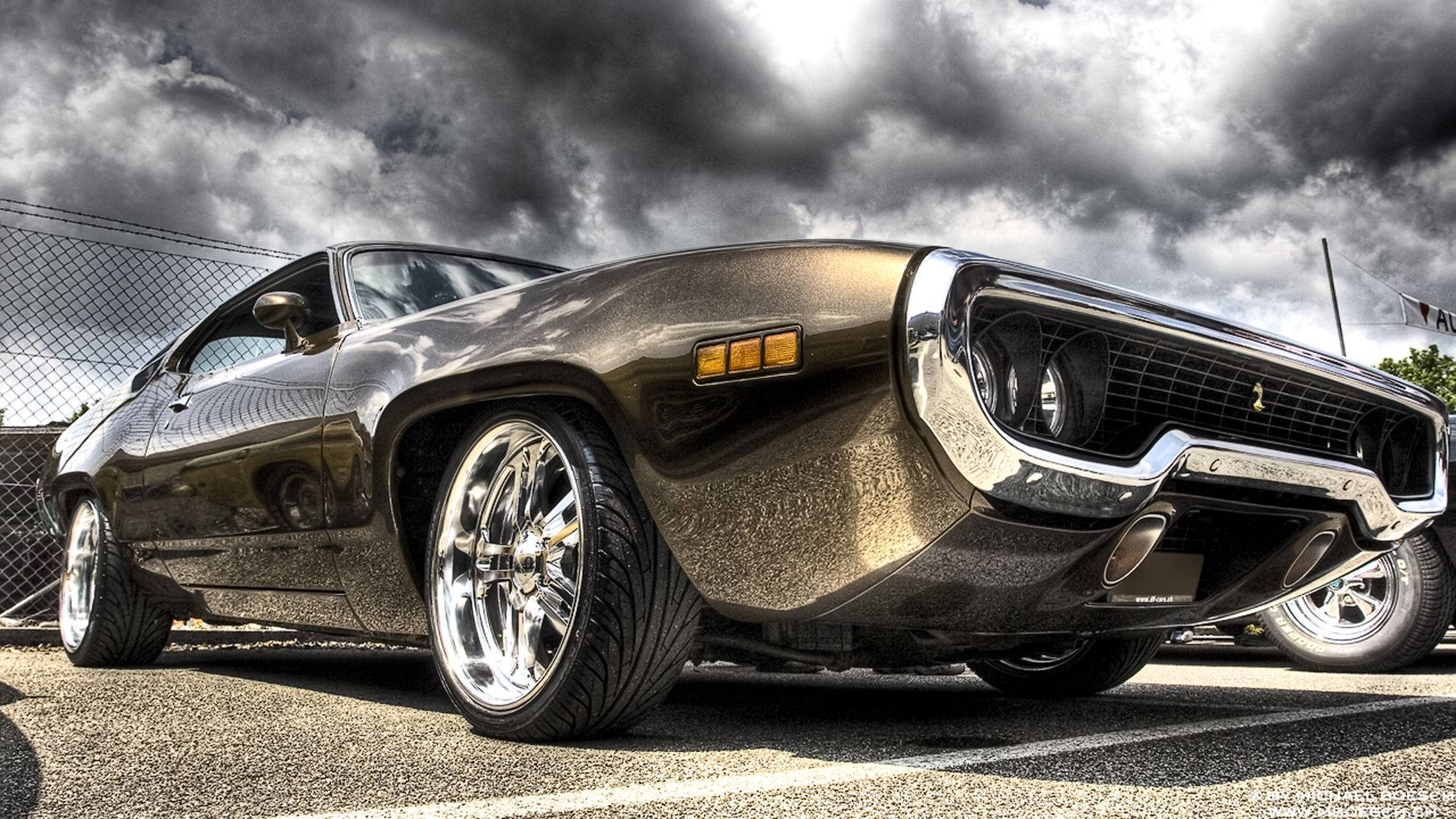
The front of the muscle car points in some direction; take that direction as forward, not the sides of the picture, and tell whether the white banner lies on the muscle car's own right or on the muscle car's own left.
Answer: on the muscle car's own left

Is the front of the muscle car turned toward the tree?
no

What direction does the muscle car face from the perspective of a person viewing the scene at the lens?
facing the viewer and to the right of the viewer

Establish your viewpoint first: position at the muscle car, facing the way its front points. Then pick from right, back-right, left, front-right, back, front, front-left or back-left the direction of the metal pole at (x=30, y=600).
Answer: back

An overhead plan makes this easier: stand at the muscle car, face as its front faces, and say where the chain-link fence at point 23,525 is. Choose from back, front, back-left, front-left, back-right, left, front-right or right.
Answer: back
